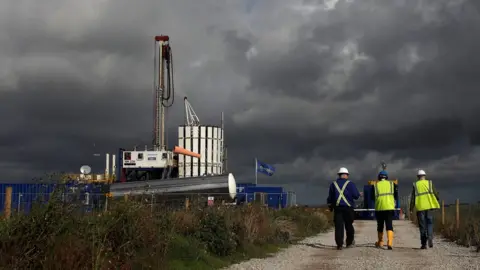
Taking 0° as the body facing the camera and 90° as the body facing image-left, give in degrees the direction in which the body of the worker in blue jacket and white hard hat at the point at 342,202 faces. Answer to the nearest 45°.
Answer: approximately 180°

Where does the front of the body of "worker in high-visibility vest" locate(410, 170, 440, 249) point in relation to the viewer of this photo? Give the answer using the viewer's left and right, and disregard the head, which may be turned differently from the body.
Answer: facing away from the viewer

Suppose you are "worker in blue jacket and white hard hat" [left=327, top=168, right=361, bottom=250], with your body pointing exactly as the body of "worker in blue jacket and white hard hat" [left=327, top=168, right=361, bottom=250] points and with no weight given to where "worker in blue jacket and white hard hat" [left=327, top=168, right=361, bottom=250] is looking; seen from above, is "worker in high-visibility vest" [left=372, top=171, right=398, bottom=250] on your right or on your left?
on your right

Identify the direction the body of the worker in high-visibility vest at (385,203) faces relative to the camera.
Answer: away from the camera

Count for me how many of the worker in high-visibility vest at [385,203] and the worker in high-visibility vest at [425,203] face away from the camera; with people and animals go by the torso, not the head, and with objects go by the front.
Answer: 2

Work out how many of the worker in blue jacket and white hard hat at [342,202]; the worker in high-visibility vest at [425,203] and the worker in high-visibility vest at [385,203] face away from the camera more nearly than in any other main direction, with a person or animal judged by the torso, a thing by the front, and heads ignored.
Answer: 3

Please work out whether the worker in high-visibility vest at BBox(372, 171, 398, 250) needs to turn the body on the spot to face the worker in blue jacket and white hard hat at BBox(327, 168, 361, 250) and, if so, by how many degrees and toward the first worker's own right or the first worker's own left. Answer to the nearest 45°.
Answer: approximately 90° to the first worker's own left
